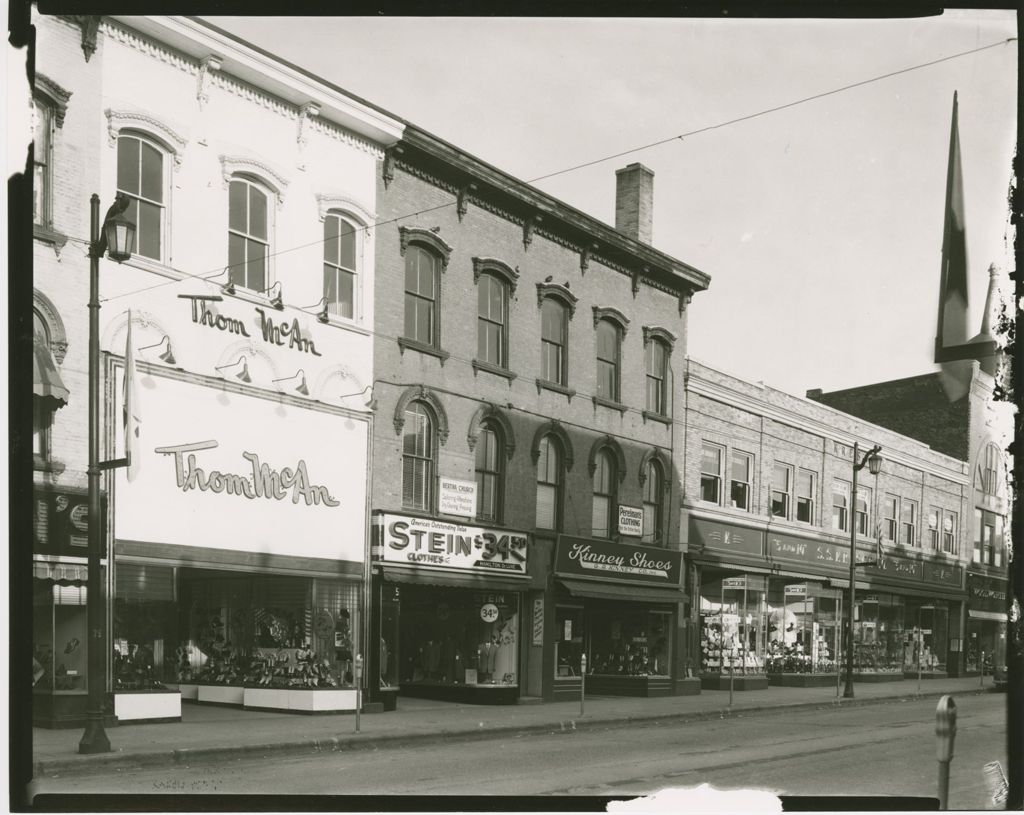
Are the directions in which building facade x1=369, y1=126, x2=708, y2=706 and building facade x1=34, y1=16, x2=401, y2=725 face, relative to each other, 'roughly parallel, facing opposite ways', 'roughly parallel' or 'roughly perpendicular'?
roughly parallel

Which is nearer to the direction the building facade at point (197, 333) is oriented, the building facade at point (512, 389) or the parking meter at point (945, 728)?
the parking meter

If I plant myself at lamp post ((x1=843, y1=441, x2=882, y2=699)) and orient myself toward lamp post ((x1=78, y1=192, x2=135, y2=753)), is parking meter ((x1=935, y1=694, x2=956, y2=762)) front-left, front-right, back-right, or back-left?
front-left

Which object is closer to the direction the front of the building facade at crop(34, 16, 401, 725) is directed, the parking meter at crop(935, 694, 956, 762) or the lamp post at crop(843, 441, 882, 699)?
the parking meter

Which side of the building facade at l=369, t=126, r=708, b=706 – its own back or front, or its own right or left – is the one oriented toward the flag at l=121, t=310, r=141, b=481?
right

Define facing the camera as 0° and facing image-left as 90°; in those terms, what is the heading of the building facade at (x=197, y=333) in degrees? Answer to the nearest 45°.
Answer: approximately 315°

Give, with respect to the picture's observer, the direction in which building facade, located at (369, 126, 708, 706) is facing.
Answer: facing the viewer and to the right of the viewer

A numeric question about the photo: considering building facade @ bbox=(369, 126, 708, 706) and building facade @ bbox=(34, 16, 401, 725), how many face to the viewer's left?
0
